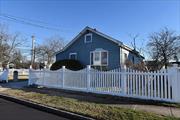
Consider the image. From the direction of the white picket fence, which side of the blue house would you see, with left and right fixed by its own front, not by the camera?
front

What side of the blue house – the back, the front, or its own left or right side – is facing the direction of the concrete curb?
front

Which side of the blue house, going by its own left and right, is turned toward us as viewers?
front
